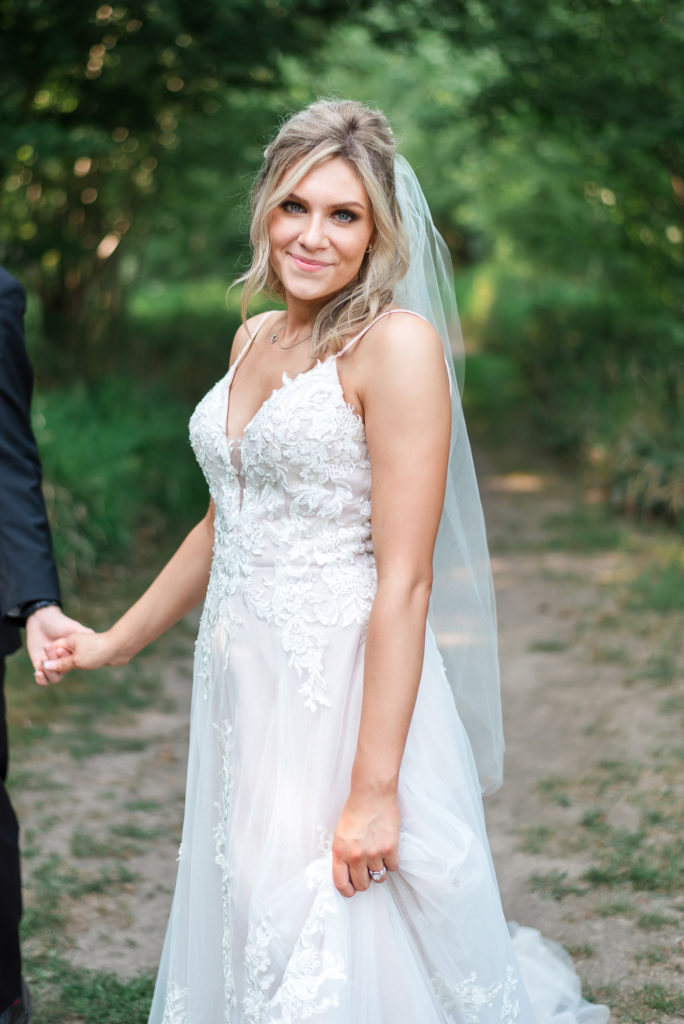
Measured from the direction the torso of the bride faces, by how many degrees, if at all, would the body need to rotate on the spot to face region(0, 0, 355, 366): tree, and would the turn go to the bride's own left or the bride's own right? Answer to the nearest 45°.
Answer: approximately 135° to the bride's own right

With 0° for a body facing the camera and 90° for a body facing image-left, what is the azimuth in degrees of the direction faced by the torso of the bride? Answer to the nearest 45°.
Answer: approximately 45°

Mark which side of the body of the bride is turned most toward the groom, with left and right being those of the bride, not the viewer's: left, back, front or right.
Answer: right
